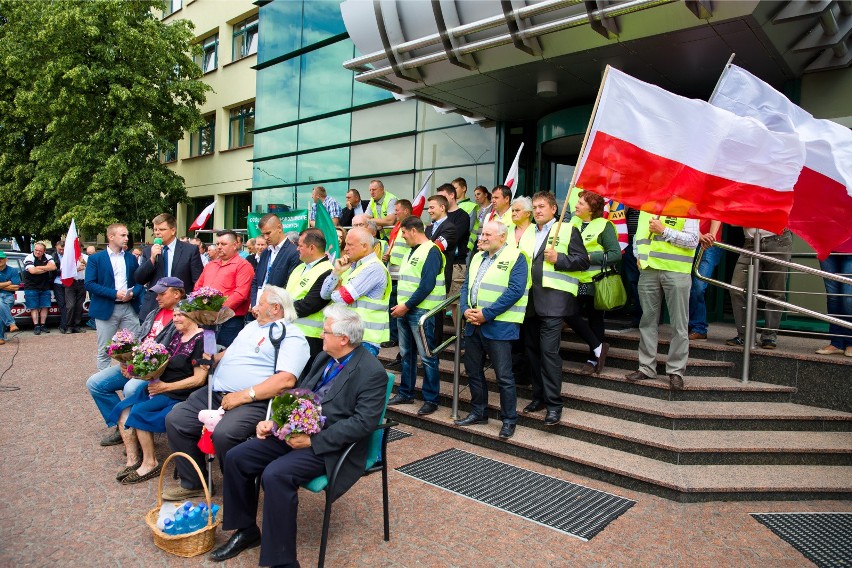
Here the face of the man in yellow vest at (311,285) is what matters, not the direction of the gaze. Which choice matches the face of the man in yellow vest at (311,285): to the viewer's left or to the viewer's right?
to the viewer's left

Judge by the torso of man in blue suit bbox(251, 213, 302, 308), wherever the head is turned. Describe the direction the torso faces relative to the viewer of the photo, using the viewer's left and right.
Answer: facing the viewer and to the left of the viewer

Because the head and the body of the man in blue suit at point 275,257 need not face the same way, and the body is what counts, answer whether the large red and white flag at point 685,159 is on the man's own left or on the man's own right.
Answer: on the man's own left

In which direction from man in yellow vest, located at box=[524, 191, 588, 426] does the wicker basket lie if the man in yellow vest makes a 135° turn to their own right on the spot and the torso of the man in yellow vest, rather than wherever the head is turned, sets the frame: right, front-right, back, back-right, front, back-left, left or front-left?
back-left

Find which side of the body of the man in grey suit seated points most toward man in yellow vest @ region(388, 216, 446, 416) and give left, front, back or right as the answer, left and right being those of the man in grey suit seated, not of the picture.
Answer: back

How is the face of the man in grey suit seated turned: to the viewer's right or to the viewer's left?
to the viewer's left

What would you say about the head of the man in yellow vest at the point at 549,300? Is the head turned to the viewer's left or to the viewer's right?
to the viewer's left

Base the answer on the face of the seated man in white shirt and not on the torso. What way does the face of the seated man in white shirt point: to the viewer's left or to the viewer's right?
to the viewer's left

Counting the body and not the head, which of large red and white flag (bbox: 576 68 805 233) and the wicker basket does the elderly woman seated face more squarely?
the wicker basket

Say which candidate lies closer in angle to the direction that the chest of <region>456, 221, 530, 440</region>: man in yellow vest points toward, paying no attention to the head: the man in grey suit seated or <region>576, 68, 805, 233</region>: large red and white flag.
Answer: the man in grey suit seated

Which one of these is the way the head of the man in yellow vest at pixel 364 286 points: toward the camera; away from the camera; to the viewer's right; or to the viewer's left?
to the viewer's left

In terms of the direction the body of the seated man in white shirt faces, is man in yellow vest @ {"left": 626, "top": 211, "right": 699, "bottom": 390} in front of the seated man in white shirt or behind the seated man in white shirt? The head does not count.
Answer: behind

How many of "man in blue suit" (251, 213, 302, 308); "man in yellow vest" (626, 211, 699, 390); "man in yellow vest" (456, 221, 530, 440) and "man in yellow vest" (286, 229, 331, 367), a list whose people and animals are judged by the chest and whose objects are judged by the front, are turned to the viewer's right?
0

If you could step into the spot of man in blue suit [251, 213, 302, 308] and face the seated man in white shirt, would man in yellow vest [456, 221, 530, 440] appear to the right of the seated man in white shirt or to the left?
left

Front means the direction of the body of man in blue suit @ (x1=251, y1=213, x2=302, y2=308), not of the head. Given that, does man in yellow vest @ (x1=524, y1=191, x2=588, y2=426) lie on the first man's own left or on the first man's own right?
on the first man's own left

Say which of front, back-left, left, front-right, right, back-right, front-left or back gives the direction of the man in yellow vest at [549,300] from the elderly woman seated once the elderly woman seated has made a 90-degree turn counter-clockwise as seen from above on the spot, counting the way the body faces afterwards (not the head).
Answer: front-left
